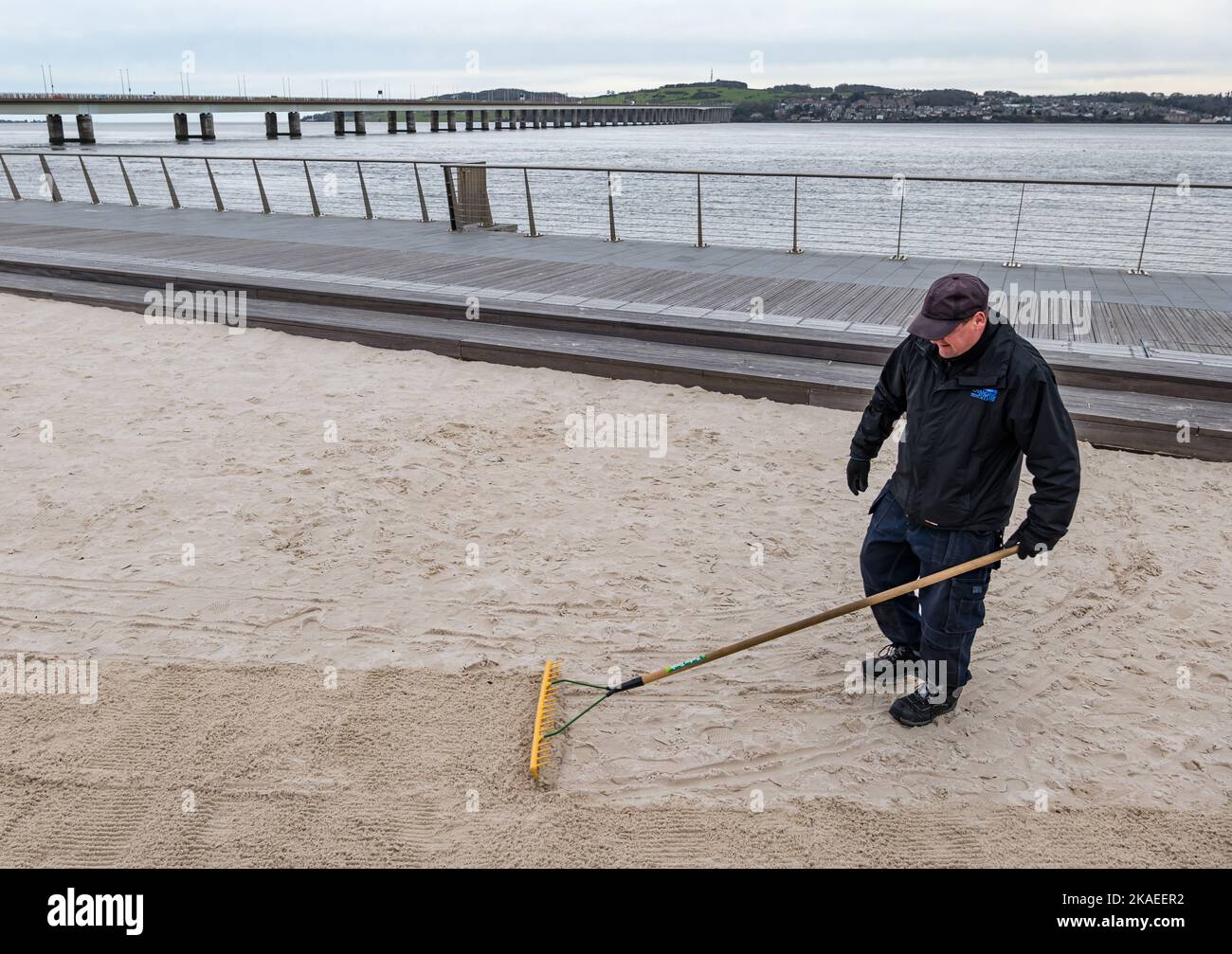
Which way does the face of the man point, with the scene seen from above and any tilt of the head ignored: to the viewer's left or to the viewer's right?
to the viewer's left

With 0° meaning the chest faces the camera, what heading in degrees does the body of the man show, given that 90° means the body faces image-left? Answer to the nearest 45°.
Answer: approximately 45°

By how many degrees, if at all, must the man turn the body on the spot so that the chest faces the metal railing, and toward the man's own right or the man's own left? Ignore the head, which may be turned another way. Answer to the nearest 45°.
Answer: approximately 135° to the man's own right
